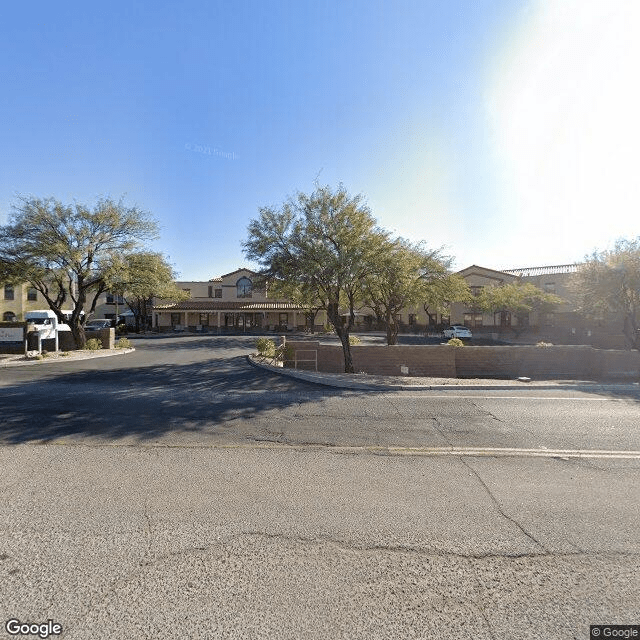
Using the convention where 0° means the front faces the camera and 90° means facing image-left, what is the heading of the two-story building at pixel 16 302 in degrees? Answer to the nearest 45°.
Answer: approximately 0°

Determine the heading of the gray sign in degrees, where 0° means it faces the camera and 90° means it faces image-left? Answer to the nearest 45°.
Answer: approximately 0°

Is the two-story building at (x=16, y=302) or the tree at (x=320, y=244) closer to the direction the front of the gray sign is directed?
the tree

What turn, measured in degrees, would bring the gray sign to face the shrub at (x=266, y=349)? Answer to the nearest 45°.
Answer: approximately 45° to its left

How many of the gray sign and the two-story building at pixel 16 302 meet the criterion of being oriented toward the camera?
2
